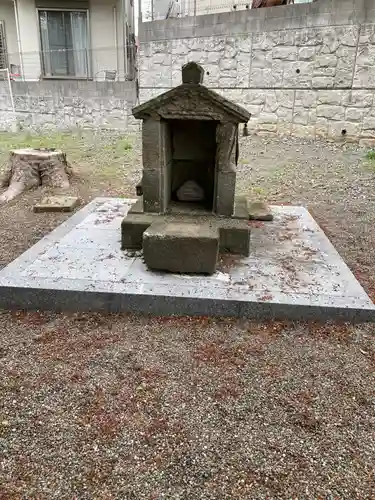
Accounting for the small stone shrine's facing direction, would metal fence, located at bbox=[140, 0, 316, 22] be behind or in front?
behind

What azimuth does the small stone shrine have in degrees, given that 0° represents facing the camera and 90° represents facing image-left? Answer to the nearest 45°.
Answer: approximately 0°

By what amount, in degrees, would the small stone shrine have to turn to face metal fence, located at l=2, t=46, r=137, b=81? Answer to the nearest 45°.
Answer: approximately 180°

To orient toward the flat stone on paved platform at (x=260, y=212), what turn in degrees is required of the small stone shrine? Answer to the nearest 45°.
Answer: approximately 135° to its left

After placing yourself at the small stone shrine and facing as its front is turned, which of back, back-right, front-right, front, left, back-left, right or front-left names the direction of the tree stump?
back-right
